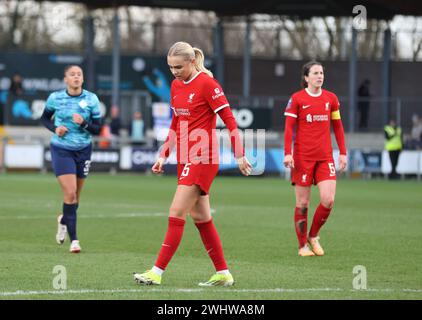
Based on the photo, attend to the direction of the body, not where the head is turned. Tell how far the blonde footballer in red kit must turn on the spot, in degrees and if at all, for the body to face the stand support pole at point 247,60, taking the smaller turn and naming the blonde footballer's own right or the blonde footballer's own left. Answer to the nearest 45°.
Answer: approximately 135° to the blonde footballer's own right

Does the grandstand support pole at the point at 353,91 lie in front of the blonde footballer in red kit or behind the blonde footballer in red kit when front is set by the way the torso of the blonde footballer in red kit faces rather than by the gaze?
behind

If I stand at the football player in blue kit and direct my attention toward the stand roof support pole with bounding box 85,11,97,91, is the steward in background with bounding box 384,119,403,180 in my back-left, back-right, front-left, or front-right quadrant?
front-right

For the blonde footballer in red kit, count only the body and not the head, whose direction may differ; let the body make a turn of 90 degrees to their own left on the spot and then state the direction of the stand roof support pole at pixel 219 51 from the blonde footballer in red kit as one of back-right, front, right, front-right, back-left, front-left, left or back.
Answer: back-left

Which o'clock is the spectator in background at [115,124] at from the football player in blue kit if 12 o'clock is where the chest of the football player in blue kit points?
The spectator in background is roughly at 6 o'clock from the football player in blue kit.

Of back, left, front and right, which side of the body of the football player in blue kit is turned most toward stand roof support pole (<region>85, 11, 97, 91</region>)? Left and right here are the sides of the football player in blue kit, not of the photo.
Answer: back

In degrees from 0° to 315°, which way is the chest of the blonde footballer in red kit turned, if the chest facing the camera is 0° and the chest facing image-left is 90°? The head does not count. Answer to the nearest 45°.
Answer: approximately 45°

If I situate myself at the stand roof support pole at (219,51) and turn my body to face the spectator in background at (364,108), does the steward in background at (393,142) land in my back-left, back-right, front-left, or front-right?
front-right

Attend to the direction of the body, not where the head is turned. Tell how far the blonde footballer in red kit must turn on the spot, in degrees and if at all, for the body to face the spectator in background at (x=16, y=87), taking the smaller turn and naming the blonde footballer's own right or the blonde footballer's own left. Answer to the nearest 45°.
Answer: approximately 135° to the blonde footballer's own right

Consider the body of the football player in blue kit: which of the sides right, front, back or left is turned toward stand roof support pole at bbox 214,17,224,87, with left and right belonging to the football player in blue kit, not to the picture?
back

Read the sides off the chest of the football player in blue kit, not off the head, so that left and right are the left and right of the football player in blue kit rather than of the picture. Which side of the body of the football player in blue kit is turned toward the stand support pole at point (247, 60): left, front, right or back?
back

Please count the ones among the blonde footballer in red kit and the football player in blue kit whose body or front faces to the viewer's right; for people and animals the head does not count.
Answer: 0

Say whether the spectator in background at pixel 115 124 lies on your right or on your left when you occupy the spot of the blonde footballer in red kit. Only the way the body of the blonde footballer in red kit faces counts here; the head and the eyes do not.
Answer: on your right

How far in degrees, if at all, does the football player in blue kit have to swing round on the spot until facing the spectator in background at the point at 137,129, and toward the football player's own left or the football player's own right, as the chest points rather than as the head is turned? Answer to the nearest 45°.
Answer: approximately 180°

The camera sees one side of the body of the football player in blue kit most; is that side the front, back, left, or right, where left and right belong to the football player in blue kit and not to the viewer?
front

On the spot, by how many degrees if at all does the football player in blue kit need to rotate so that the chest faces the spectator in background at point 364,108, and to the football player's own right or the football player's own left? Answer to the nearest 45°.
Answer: approximately 135° to the football player's own left

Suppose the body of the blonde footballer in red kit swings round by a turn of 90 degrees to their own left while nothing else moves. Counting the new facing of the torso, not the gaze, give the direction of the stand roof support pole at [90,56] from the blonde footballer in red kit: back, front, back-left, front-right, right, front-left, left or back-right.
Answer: back-left
